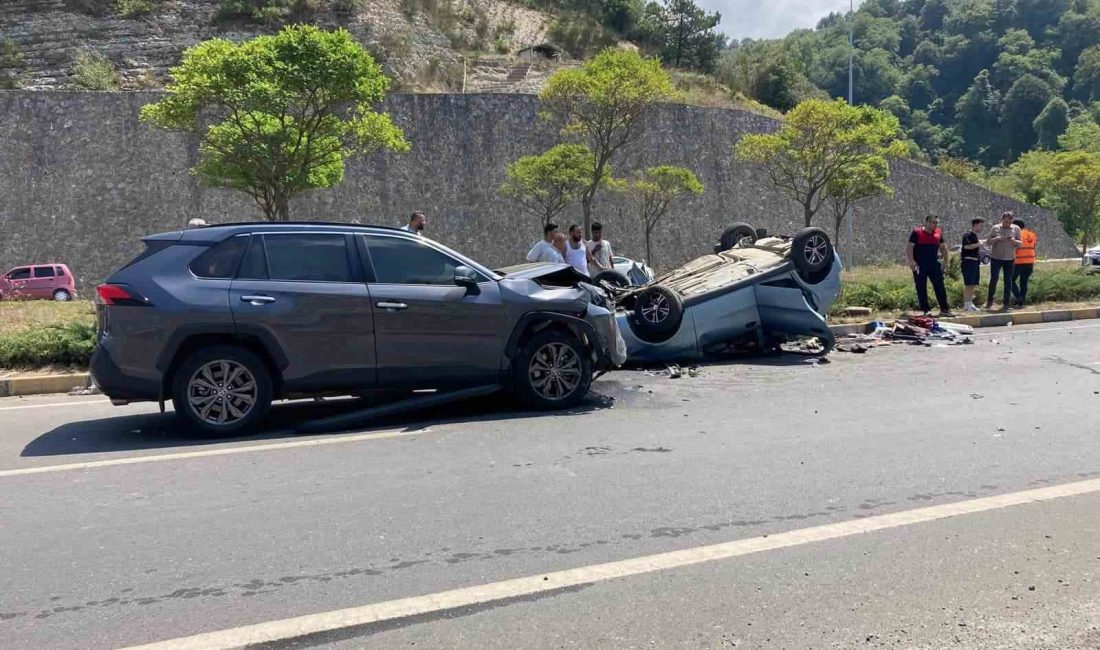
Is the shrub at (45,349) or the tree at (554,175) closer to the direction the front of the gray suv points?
the tree

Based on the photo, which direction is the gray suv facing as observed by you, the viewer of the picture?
facing to the right of the viewer

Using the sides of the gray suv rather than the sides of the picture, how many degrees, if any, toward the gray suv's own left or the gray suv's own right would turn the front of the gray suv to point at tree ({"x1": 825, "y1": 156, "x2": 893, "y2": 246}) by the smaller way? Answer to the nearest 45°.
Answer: approximately 45° to the gray suv's own left

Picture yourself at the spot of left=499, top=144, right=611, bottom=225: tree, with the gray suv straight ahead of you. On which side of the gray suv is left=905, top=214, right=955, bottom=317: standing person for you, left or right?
left

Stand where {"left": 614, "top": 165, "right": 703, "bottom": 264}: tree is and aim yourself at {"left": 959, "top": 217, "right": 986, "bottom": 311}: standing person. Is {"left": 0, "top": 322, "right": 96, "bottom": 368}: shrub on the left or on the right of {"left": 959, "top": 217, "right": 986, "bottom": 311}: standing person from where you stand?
right

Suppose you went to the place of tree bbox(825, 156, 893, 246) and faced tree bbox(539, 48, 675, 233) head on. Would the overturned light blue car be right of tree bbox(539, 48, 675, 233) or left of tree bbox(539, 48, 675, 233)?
left

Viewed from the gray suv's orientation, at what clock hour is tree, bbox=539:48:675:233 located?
The tree is roughly at 10 o'clock from the gray suv.

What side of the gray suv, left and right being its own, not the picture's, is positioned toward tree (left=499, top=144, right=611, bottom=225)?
left

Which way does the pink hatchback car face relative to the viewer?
to the viewer's left

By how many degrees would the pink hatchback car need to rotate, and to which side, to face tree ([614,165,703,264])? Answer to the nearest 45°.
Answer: approximately 135° to its left

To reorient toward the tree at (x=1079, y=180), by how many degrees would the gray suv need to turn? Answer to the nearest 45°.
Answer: approximately 45° to its left

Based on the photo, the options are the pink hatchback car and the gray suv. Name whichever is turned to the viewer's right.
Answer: the gray suv
